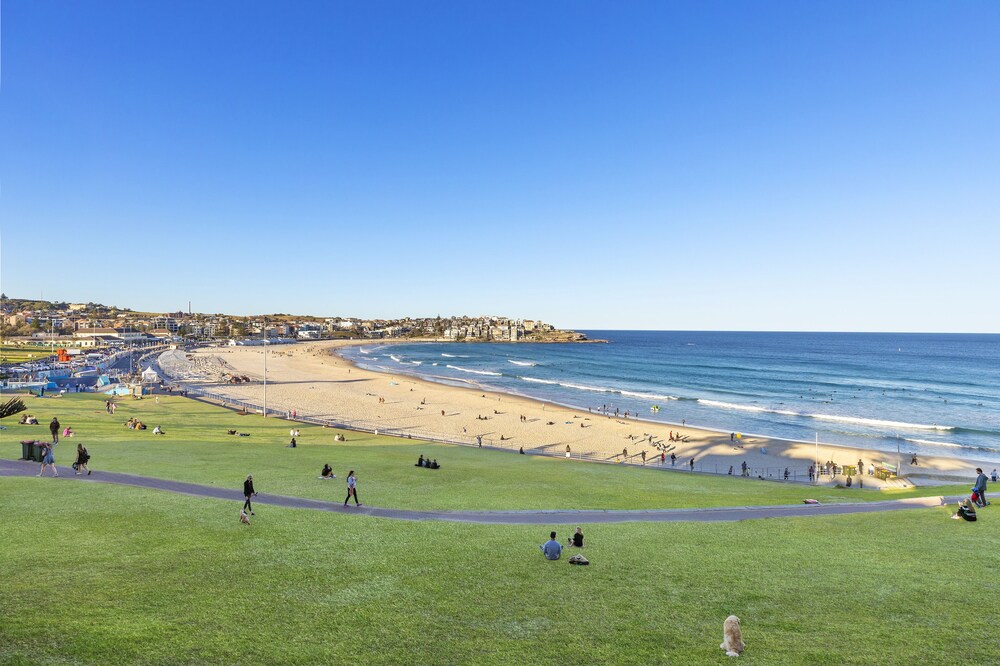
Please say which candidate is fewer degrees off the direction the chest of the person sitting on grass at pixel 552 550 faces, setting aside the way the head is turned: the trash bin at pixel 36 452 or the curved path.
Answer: the curved path

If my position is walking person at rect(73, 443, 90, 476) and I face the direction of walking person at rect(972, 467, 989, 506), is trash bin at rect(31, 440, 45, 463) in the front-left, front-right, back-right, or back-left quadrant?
back-left

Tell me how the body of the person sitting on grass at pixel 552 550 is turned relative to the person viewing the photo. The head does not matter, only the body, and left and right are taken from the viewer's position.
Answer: facing away from the viewer

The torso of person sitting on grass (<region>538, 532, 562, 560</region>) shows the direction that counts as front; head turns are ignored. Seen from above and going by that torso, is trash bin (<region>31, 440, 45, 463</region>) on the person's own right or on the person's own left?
on the person's own left

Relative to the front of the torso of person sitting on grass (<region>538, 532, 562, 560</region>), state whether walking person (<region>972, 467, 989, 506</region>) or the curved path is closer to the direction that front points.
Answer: the curved path

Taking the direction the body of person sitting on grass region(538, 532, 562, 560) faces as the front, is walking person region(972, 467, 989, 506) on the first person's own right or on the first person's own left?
on the first person's own right
